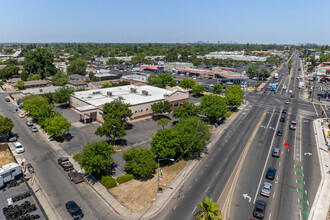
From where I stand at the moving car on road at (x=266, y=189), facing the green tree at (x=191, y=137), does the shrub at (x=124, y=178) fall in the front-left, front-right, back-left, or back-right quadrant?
front-left

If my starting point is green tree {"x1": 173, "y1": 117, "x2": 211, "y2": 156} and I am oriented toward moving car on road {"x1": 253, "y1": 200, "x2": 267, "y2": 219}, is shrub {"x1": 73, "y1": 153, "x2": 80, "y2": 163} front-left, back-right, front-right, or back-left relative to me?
back-right

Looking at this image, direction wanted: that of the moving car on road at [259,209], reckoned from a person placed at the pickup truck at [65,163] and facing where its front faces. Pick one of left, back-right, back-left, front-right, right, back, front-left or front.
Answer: back

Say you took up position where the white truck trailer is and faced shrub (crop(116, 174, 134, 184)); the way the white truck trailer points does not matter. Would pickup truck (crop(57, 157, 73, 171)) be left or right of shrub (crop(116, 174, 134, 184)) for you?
left
